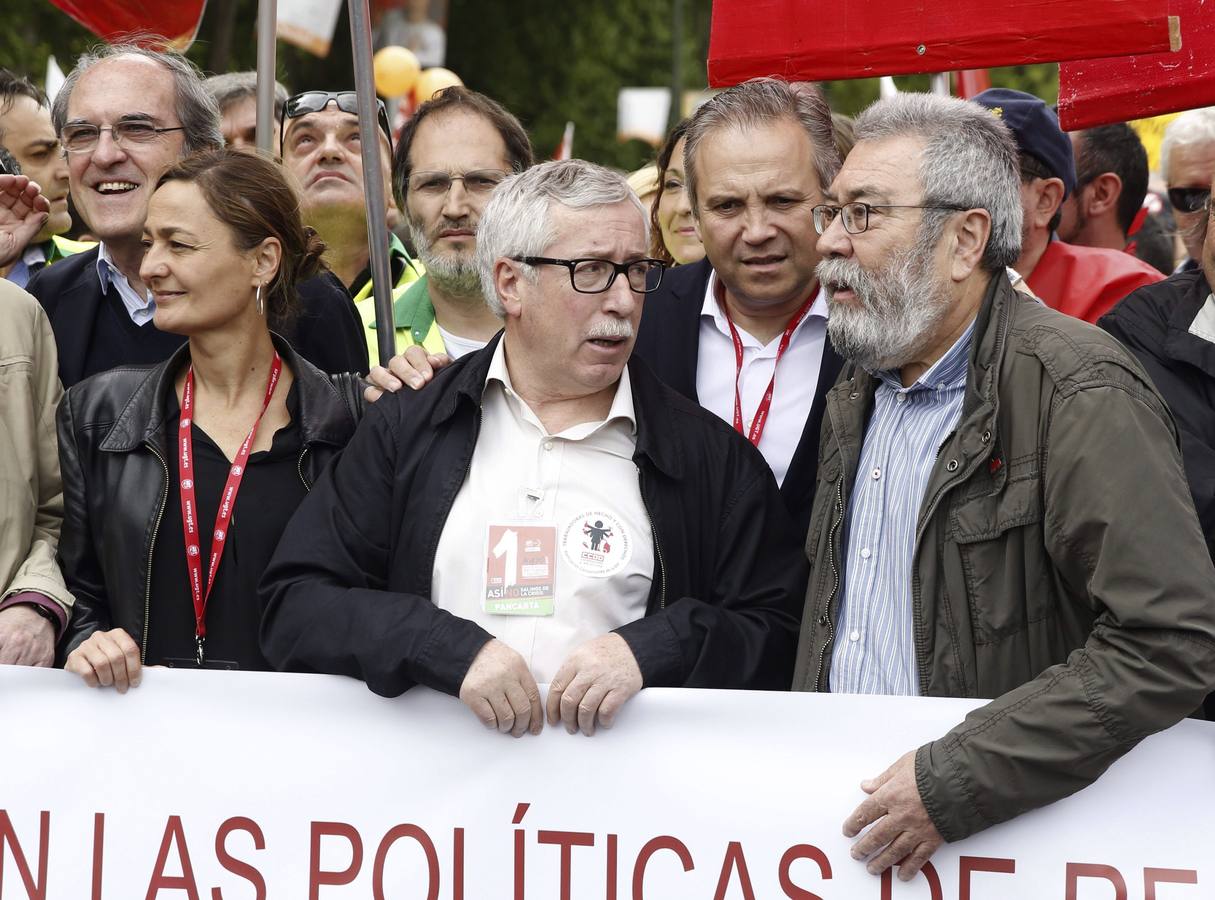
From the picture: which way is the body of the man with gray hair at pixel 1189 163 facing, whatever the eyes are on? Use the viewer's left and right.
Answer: facing the viewer

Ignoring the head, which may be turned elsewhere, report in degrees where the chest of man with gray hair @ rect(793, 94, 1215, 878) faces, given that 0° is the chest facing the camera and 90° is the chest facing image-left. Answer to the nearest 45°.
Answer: approximately 45°

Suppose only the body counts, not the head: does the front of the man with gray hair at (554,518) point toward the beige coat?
no

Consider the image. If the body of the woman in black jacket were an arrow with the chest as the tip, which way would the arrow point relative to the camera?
toward the camera

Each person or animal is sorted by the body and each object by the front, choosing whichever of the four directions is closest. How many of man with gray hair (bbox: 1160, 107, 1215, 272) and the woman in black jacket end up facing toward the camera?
2

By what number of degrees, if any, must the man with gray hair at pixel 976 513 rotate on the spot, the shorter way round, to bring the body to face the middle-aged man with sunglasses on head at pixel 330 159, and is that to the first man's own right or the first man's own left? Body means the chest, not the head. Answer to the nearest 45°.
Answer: approximately 90° to the first man's own right

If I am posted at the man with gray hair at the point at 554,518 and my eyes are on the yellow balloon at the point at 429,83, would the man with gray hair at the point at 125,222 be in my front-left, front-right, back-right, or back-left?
front-left

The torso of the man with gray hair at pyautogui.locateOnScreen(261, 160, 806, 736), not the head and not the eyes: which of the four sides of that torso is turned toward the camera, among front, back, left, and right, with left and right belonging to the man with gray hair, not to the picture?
front

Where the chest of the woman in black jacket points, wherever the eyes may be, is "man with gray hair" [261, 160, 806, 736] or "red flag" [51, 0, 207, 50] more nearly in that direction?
the man with gray hair

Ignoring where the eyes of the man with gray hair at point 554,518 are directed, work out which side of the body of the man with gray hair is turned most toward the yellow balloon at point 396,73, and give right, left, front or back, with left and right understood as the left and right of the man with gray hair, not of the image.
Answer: back

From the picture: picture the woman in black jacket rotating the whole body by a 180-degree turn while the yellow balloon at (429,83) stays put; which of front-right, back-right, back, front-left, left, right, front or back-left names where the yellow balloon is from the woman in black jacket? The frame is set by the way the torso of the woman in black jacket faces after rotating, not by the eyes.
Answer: front

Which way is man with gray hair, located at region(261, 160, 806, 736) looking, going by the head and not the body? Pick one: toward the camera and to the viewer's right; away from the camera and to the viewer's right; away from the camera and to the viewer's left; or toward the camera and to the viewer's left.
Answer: toward the camera and to the viewer's right

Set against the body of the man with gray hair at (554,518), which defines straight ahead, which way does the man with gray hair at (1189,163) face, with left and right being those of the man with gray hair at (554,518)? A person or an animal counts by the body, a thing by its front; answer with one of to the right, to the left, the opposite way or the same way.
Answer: the same way

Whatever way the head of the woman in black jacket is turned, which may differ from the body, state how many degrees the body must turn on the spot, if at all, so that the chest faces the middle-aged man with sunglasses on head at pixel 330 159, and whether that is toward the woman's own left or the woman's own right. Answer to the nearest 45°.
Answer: approximately 180°
